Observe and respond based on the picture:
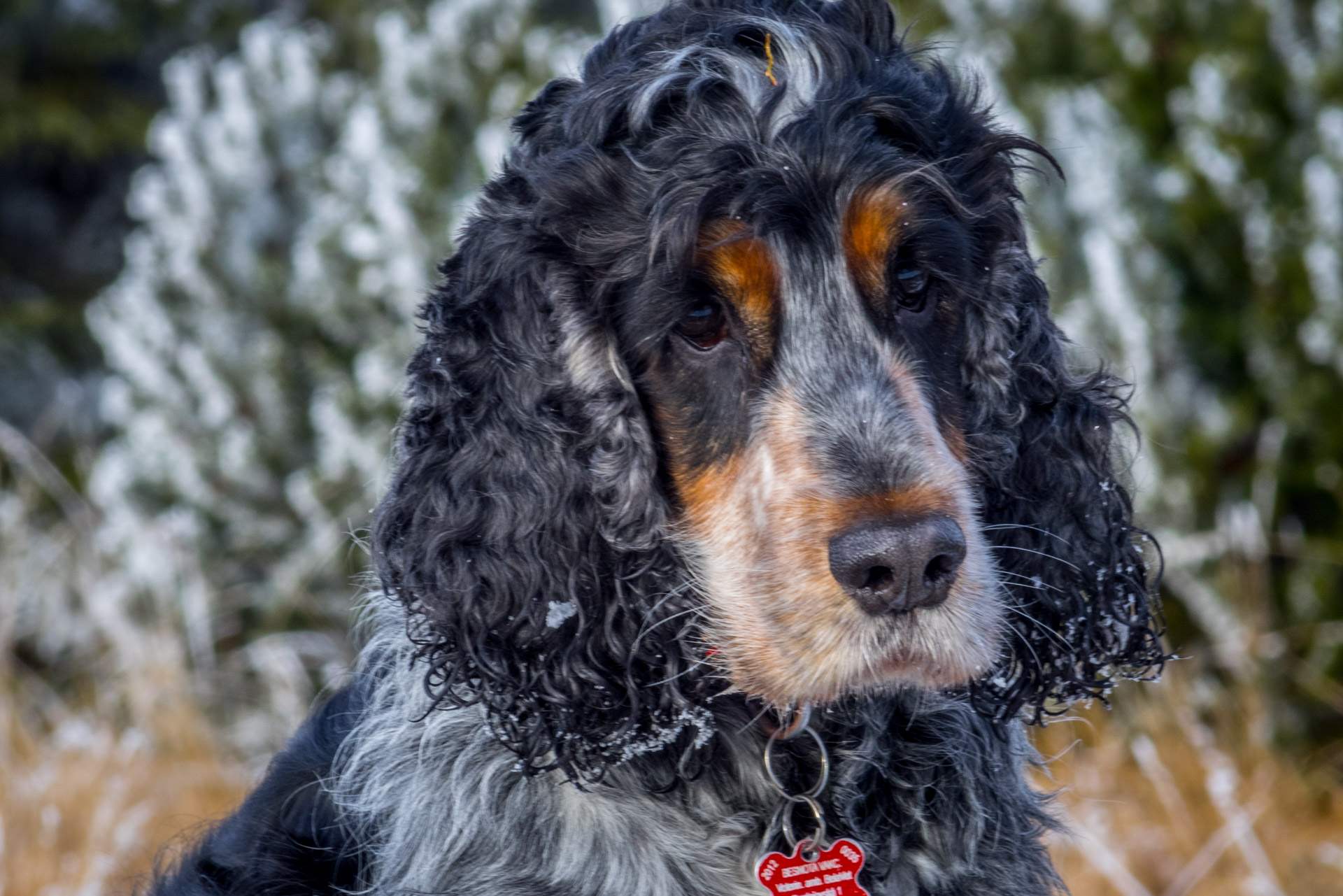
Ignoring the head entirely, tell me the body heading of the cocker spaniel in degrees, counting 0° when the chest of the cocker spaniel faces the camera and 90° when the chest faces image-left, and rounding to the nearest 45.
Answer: approximately 315°
